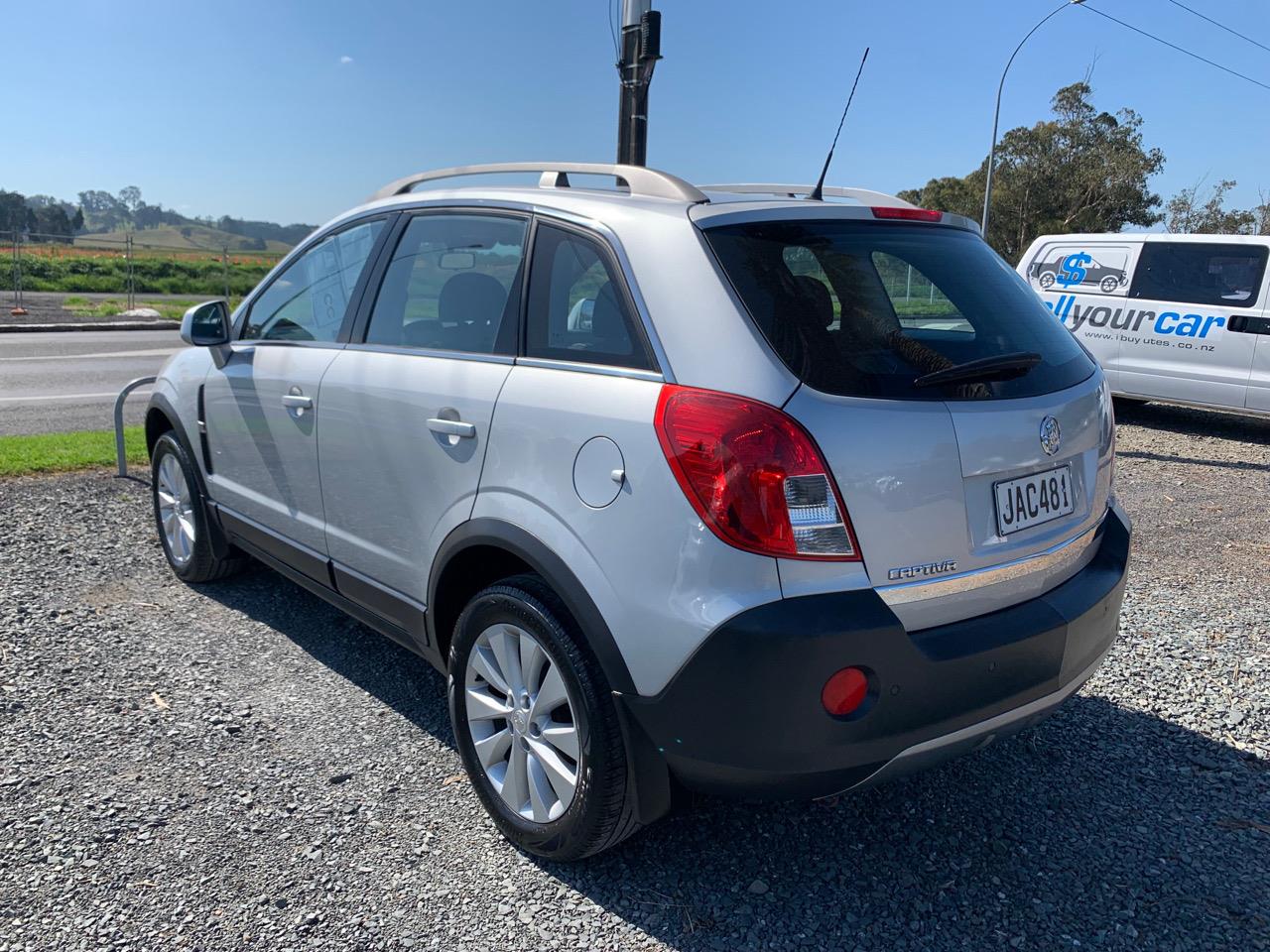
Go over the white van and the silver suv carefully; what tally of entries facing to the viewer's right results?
1

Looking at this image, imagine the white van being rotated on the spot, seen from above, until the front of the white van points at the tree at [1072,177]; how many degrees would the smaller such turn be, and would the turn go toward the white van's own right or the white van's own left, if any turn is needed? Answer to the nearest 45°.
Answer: approximately 90° to the white van's own left

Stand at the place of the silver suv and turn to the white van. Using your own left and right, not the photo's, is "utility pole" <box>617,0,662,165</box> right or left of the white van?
left

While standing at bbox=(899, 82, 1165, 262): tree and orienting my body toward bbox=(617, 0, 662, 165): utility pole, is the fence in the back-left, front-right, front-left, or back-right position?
front-right

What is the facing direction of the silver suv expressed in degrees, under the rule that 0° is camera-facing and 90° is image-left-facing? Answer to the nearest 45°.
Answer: approximately 135°

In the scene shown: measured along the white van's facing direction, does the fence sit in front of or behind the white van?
behind

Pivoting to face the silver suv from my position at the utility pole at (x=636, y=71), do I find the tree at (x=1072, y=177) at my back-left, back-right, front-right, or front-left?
back-left

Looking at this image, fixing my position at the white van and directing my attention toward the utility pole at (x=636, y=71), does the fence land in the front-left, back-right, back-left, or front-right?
front-right

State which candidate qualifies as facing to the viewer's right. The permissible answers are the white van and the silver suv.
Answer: the white van

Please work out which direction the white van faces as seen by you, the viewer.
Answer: facing to the right of the viewer

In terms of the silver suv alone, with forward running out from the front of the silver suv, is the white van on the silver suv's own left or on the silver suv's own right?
on the silver suv's own right

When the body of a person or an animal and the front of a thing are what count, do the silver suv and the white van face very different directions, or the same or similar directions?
very different directions

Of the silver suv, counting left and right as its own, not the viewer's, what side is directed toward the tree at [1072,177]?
right

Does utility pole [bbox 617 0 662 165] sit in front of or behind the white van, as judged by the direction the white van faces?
behind
